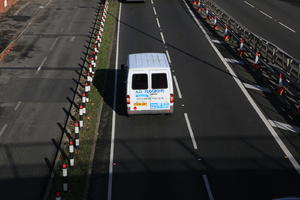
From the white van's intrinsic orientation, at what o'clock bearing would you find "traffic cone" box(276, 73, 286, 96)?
The traffic cone is roughly at 2 o'clock from the white van.

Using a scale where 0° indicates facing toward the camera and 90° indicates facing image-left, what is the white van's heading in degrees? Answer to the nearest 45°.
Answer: approximately 180°

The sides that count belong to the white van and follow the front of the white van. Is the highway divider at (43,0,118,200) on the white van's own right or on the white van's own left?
on the white van's own left

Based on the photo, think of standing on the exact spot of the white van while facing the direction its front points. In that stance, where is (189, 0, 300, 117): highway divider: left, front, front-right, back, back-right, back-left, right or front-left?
front-right

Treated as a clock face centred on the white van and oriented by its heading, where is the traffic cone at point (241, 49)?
The traffic cone is roughly at 1 o'clock from the white van.
